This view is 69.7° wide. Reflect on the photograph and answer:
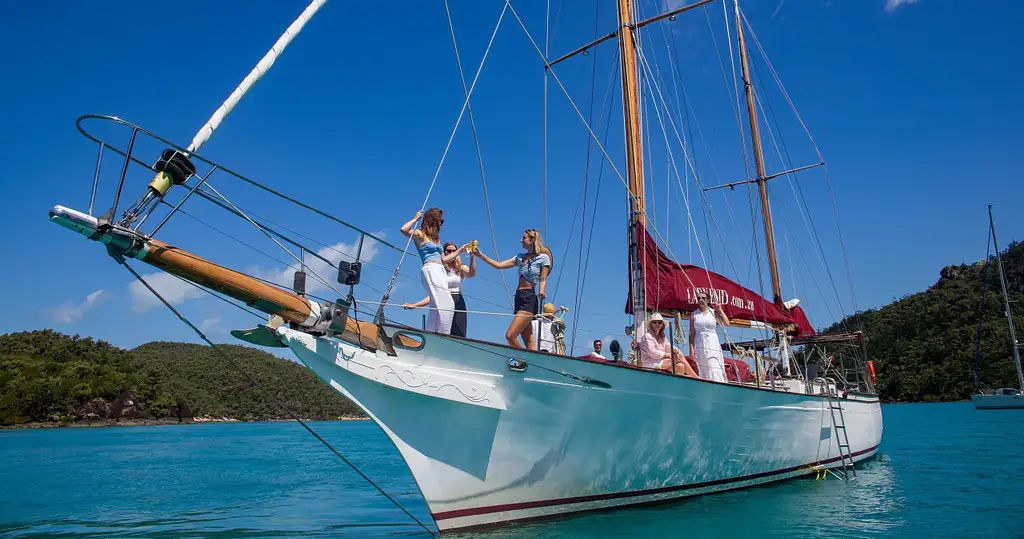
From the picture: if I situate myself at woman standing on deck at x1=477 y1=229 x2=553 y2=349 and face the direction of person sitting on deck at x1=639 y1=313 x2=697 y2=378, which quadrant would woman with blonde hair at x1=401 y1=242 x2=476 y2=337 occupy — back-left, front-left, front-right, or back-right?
back-left

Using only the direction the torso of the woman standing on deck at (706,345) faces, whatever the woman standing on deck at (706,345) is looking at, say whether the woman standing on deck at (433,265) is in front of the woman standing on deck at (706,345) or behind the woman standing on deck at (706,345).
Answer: in front

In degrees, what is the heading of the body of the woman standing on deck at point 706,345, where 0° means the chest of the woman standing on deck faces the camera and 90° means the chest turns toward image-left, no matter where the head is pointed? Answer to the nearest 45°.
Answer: approximately 0°

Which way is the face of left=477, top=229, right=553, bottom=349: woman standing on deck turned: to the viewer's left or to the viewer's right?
to the viewer's left
